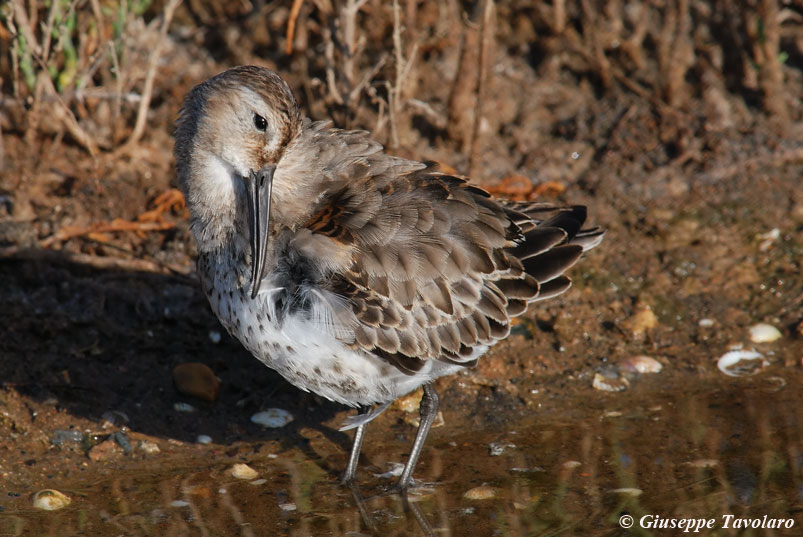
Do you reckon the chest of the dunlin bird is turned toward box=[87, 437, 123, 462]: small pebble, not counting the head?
yes

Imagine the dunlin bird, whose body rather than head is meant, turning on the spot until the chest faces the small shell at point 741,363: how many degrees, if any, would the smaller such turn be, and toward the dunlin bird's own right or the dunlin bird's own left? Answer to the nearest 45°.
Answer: approximately 180°

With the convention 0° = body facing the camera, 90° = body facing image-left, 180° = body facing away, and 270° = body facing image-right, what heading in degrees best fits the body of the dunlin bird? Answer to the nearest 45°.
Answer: approximately 90°

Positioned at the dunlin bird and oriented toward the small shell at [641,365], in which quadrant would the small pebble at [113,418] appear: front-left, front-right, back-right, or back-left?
back-left

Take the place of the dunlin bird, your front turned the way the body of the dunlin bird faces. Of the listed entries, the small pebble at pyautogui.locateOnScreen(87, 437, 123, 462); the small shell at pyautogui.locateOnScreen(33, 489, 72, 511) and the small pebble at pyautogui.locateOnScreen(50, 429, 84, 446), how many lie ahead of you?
3

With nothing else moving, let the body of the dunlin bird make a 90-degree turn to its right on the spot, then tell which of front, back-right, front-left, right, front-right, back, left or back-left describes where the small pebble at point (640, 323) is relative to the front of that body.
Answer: front-right

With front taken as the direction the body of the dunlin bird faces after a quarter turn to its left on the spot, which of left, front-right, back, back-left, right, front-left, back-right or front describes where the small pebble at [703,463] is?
left

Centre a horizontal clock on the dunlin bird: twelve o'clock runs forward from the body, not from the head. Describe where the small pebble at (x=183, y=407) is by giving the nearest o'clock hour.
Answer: The small pebble is roughly at 1 o'clock from the dunlin bird.

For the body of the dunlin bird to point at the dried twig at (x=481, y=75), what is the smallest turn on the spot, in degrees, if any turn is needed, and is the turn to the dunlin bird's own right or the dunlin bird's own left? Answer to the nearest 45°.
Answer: approximately 90° to the dunlin bird's own right

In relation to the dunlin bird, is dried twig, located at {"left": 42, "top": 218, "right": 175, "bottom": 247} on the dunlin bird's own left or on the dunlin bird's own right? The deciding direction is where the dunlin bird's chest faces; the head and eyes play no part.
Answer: on the dunlin bird's own right

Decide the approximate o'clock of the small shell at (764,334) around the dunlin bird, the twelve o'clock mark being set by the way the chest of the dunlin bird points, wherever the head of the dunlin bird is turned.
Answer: The small shell is roughly at 5 o'clock from the dunlin bird.
